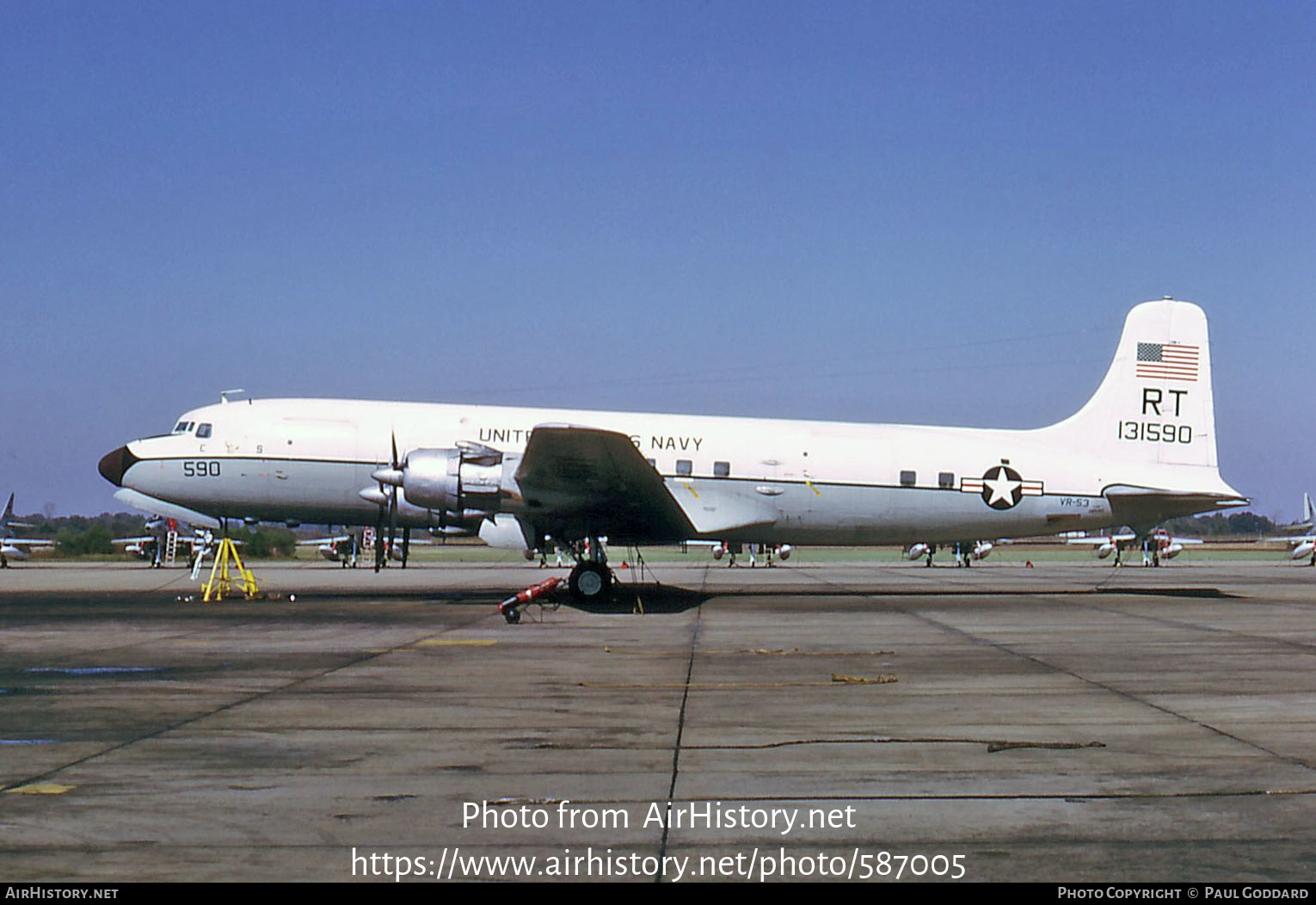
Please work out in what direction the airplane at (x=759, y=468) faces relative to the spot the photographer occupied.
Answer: facing to the left of the viewer

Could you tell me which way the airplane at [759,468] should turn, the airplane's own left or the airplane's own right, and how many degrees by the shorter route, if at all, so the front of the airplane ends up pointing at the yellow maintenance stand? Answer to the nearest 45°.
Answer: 0° — it already faces it
